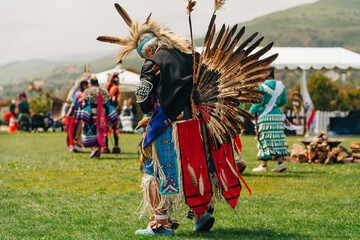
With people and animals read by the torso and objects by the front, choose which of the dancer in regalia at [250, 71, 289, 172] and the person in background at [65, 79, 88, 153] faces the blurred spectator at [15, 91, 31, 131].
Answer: the dancer in regalia

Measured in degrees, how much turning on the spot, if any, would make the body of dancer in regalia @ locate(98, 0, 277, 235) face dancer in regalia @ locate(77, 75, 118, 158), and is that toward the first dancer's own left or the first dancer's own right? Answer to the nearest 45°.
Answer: approximately 90° to the first dancer's own right

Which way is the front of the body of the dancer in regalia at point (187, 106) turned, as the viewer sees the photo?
to the viewer's left

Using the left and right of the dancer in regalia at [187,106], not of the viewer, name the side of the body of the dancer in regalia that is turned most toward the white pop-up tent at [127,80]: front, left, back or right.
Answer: right

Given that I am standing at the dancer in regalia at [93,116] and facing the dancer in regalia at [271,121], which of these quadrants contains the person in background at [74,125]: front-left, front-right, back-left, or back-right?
back-left

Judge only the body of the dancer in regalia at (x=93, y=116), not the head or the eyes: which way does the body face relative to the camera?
away from the camera
